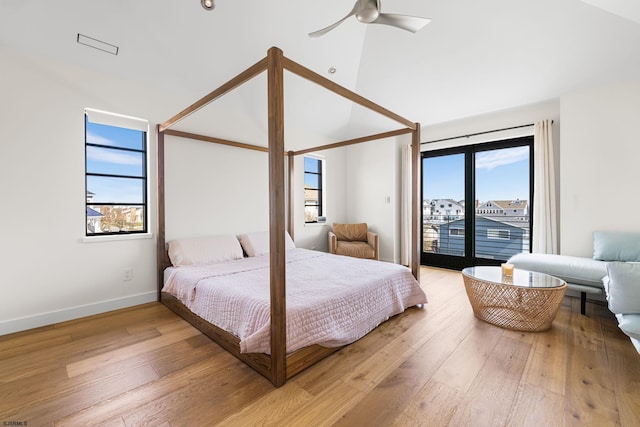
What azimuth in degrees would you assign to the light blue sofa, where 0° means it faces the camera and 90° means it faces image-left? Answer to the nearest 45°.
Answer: approximately 90°

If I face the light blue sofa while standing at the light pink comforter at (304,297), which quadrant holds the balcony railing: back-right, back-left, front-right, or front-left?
front-left

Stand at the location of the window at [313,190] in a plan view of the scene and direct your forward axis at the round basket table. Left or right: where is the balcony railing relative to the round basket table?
left

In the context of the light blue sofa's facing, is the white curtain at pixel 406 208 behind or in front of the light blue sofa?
in front

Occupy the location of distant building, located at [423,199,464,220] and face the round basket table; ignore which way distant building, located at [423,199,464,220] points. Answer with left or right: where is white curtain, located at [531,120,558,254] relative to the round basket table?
left

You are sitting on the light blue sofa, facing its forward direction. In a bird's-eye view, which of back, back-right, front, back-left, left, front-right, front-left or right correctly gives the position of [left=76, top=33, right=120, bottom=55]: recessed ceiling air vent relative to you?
front-left

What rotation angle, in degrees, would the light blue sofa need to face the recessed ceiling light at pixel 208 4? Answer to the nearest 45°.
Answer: approximately 45° to its left

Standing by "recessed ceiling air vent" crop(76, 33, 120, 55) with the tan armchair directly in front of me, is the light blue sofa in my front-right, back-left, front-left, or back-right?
front-right

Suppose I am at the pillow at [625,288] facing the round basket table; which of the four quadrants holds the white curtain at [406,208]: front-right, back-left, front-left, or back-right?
front-right

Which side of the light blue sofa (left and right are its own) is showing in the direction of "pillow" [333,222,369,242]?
front

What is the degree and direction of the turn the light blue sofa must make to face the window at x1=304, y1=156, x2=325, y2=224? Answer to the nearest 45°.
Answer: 0° — it already faces it

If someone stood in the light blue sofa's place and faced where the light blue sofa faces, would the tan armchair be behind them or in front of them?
in front
